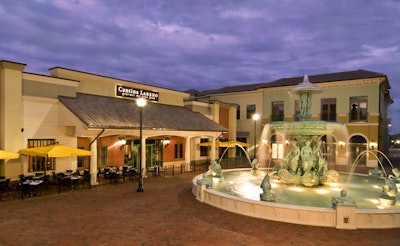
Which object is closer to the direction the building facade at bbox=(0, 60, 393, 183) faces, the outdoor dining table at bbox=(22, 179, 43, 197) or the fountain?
the fountain

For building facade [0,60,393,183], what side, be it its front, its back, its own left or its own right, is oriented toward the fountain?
front

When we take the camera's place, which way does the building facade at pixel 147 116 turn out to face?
facing the viewer and to the right of the viewer

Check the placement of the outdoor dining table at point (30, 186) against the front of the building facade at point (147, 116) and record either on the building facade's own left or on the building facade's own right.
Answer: on the building facade's own right

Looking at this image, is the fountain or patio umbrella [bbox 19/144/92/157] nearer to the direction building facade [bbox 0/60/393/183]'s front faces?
the fountain
